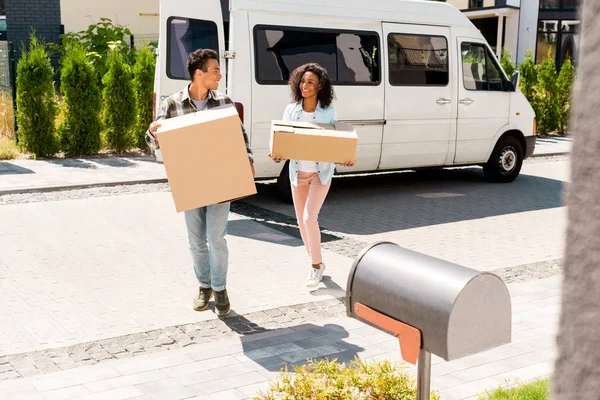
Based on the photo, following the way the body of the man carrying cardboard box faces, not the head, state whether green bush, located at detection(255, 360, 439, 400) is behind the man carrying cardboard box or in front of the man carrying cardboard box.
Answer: in front

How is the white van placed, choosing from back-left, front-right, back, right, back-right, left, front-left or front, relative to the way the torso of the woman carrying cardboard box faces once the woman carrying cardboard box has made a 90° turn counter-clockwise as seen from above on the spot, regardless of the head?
left

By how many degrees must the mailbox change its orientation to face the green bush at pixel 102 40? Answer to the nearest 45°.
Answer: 0° — it already faces it

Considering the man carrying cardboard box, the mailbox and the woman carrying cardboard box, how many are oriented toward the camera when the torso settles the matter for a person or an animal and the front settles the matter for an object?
2

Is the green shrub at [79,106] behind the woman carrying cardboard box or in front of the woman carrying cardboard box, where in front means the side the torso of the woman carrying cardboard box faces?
behind

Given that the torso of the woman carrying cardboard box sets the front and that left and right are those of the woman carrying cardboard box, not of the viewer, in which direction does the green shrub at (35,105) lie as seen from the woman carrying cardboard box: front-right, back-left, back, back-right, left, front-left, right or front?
back-right

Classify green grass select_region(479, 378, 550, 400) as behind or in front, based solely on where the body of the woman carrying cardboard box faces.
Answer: in front

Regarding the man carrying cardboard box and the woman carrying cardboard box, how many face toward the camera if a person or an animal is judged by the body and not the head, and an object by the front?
2

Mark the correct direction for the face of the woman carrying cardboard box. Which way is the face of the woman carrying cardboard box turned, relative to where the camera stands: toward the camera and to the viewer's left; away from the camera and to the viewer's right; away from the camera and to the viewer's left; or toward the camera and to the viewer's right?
toward the camera and to the viewer's left

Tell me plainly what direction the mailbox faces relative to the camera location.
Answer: facing away from the viewer and to the left of the viewer

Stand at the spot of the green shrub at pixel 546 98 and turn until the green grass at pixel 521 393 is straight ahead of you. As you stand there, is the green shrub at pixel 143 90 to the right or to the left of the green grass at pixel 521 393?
right
